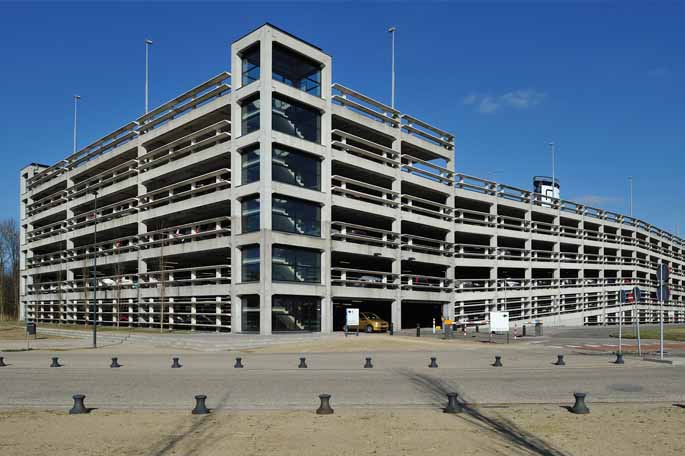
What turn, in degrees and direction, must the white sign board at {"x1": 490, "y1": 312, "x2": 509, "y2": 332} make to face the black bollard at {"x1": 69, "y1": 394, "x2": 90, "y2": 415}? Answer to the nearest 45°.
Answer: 0° — it already faces it

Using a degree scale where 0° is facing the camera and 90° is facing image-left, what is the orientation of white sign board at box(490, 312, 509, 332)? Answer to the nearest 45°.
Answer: approximately 0°

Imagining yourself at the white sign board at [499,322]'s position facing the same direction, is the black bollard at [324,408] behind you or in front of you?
in front

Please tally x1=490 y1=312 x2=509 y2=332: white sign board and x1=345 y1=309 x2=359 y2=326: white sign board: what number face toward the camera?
2

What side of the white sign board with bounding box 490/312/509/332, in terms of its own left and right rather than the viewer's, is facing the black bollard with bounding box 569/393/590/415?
front

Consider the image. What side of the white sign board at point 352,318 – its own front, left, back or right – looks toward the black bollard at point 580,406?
front

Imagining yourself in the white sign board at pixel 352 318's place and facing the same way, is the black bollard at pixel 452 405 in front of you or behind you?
in front

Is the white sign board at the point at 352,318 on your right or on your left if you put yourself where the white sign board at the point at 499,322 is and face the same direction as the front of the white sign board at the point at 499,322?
on your right
